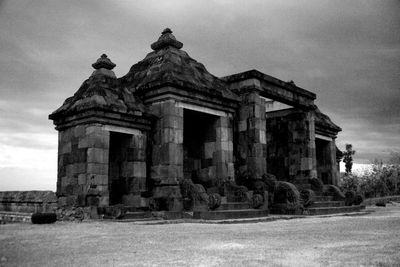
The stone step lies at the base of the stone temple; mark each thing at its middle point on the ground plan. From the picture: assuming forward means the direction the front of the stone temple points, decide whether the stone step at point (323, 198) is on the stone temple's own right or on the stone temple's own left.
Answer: on the stone temple's own left

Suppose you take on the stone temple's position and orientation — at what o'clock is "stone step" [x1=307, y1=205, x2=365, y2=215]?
The stone step is roughly at 10 o'clock from the stone temple.

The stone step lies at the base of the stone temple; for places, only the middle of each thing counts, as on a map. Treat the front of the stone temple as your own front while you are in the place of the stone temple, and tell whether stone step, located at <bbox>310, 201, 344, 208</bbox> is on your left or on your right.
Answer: on your left
